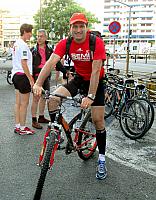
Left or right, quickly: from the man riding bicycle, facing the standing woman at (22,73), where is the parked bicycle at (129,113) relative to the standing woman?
right

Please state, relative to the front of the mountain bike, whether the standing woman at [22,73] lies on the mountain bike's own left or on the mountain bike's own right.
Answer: on the mountain bike's own right

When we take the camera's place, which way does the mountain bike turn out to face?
facing the viewer and to the left of the viewer
